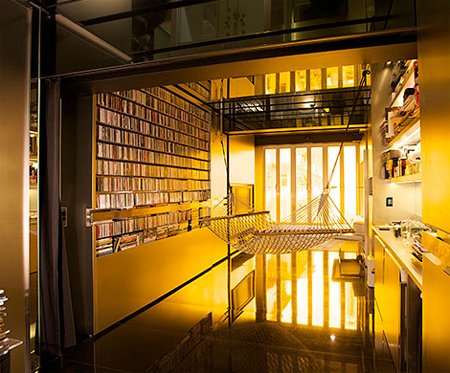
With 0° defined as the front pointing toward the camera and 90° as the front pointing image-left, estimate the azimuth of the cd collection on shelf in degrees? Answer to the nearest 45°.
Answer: approximately 315°

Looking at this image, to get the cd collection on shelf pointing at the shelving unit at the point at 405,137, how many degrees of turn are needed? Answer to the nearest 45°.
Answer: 0° — it already faces it

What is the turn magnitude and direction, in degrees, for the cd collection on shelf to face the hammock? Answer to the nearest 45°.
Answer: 0° — it already faces it
